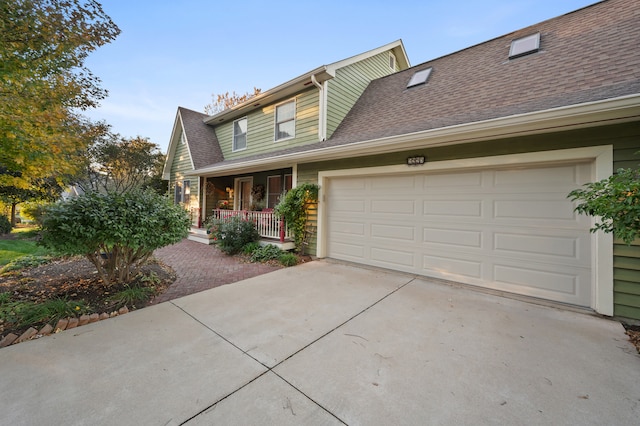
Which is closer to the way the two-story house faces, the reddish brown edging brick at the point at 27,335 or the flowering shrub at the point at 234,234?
the reddish brown edging brick

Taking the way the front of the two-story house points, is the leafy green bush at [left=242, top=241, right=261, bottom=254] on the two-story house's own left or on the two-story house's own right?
on the two-story house's own right

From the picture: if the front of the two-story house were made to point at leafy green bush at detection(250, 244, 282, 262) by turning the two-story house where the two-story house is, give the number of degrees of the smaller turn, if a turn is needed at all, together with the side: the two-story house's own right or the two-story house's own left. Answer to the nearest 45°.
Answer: approximately 45° to the two-story house's own right

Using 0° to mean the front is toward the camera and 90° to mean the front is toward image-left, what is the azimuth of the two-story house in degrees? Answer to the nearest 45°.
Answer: approximately 45°

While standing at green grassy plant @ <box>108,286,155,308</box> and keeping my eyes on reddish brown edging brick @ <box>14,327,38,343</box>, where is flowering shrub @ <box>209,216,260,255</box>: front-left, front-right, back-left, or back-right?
back-right

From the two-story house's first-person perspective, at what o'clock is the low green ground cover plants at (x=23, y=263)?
The low green ground cover plants is roughly at 1 o'clock from the two-story house.
